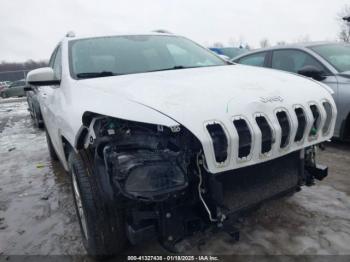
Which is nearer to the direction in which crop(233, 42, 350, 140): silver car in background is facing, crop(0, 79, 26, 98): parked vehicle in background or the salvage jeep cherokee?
the salvage jeep cherokee

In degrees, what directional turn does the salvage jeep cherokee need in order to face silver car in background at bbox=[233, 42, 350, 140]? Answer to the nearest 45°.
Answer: approximately 90° to its left

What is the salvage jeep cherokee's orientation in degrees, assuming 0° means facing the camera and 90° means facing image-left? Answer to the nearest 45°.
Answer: approximately 315°
